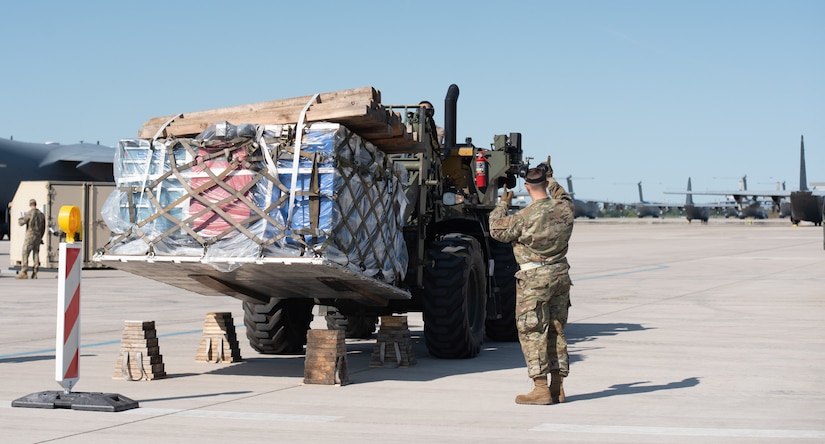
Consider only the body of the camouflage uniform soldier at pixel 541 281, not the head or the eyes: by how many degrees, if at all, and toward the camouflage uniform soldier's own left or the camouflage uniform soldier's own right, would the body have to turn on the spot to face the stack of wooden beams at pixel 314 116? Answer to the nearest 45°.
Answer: approximately 45° to the camouflage uniform soldier's own left

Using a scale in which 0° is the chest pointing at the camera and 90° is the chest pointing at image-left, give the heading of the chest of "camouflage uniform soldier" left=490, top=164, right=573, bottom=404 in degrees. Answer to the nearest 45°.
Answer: approximately 135°
